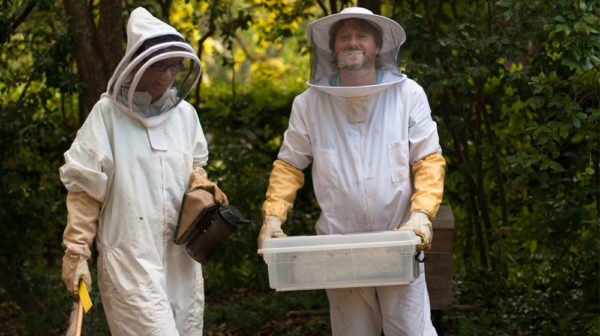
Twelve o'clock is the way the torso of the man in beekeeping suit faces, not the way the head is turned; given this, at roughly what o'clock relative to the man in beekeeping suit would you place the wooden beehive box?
The wooden beehive box is roughly at 7 o'clock from the man in beekeeping suit.

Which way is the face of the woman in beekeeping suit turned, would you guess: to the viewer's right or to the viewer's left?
to the viewer's right

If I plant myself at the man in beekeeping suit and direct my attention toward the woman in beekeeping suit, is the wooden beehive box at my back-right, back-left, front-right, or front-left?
back-right

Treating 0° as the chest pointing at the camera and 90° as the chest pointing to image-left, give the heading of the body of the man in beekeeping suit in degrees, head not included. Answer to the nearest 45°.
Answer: approximately 0°

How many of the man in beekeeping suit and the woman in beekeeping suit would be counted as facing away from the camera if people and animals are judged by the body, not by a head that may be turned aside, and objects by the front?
0

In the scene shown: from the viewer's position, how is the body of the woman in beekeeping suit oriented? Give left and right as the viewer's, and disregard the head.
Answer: facing the viewer and to the right of the viewer

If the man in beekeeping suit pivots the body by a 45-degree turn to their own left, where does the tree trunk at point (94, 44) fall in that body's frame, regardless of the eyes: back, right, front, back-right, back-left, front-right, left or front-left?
back

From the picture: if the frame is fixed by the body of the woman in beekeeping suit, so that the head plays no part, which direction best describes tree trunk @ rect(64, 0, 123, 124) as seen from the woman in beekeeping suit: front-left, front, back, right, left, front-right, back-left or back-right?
back-left

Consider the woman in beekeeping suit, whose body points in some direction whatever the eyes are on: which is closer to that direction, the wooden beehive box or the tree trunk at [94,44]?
the wooden beehive box
